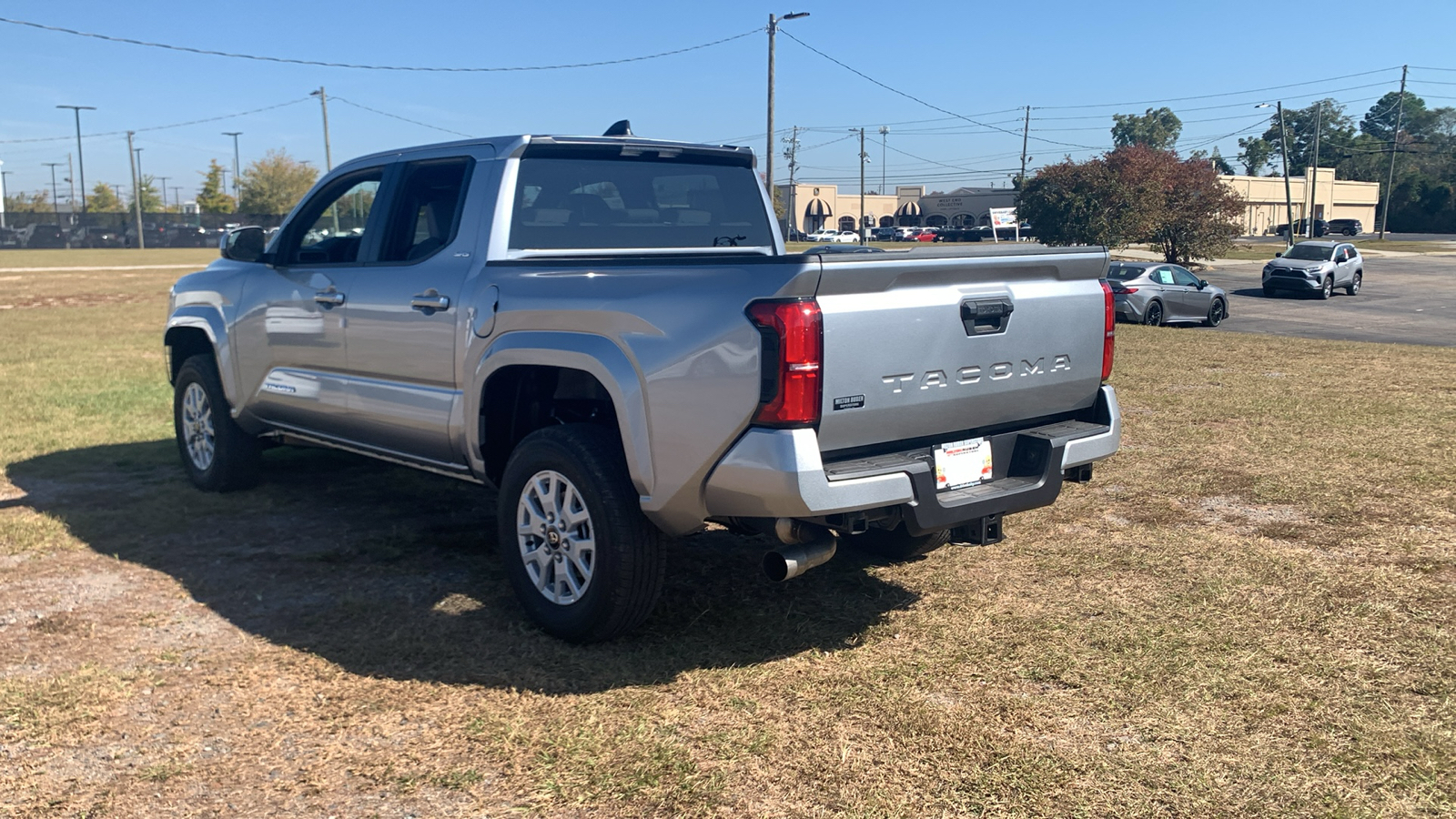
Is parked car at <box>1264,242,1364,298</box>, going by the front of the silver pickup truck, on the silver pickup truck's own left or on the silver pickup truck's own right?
on the silver pickup truck's own right

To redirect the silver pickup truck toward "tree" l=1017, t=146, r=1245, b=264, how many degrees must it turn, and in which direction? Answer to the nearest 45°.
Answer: approximately 90° to its right

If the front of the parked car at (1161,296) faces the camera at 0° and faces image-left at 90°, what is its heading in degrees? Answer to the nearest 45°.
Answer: approximately 225°

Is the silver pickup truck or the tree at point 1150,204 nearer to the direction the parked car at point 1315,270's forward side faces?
the silver pickup truck

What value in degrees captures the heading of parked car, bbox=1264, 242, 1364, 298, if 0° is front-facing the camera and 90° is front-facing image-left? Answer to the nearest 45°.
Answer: approximately 45°

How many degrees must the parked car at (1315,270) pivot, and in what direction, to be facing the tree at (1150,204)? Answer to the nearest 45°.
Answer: approximately 90° to its right

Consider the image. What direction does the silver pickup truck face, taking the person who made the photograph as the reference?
facing away from the viewer and to the left of the viewer

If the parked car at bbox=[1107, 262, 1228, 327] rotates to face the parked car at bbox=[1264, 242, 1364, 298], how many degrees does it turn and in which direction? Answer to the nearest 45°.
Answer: approximately 45° to its left
